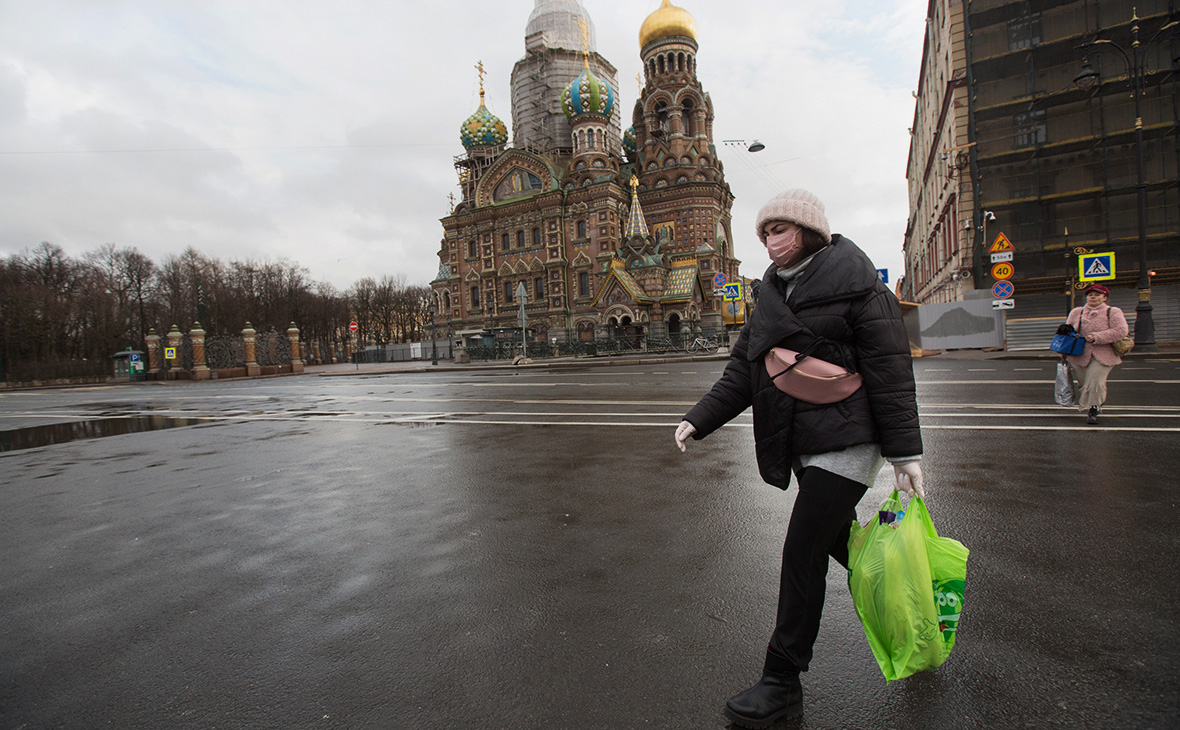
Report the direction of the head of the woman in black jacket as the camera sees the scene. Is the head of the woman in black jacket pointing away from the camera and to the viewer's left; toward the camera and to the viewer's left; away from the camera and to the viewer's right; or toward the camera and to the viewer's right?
toward the camera and to the viewer's left

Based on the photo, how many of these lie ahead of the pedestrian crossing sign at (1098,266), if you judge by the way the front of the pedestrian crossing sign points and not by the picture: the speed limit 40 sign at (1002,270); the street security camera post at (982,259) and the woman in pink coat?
1

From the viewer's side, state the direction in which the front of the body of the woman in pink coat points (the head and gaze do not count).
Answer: toward the camera

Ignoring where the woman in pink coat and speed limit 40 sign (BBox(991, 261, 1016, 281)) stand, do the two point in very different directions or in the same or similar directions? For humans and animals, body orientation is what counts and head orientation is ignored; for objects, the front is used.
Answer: same or similar directions

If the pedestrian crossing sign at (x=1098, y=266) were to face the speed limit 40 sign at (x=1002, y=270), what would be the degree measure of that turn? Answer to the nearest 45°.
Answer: approximately 135° to its right

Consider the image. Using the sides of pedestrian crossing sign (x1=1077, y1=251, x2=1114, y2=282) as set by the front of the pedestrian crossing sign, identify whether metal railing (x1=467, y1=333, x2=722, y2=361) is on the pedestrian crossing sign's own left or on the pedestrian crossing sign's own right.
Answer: on the pedestrian crossing sign's own right

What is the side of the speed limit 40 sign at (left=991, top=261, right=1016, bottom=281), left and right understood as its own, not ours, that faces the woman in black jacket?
front

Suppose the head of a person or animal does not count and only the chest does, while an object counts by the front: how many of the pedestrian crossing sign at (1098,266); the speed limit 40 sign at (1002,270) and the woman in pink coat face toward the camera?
3

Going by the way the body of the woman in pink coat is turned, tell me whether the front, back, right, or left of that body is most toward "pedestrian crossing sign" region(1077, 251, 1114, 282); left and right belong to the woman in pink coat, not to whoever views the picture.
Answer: back

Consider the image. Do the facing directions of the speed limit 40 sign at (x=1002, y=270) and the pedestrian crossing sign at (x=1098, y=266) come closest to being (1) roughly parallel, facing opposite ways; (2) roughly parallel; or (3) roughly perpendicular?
roughly parallel

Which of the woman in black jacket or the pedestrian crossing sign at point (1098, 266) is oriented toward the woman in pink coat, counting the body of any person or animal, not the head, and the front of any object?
the pedestrian crossing sign

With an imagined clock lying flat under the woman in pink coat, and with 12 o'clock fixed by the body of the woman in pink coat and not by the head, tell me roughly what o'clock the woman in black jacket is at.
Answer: The woman in black jacket is roughly at 12 o'clock from the woman in pink coat.

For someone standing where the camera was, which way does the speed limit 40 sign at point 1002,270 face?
facing the viewer
